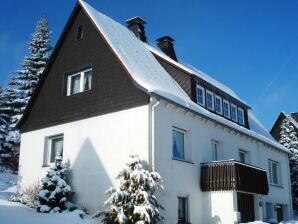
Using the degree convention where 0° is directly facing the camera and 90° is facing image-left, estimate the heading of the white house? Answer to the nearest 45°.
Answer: approximately 315°

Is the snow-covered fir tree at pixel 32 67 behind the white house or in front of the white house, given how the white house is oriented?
behind

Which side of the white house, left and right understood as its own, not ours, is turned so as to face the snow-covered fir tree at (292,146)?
left

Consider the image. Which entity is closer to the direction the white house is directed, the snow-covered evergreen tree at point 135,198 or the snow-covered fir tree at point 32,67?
the snow-covered evergreen tree

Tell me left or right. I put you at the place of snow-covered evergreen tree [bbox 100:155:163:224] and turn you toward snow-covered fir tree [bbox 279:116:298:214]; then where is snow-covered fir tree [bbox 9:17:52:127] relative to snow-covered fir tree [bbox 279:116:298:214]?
left

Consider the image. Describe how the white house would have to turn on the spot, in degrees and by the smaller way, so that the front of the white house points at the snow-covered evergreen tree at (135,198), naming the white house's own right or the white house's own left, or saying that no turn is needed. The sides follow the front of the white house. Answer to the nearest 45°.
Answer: approximately 45° to the white house's own right
